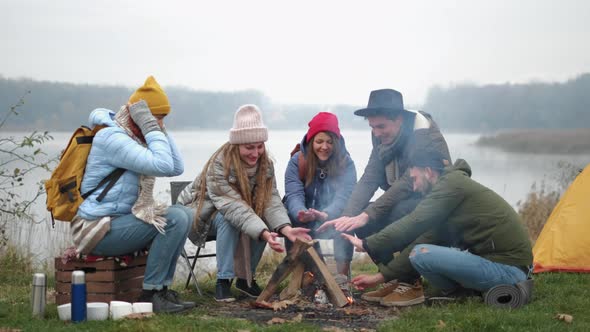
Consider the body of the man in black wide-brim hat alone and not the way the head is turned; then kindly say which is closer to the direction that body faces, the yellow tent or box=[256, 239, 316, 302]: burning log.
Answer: the burning log

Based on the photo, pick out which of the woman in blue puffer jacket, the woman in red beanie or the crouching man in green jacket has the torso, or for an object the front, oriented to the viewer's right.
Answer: the woman in blue puffer jacket

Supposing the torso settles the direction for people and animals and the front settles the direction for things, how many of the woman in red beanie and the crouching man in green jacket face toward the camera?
1

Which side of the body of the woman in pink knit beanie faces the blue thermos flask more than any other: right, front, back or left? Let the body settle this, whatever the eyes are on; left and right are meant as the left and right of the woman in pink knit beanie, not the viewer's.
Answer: right

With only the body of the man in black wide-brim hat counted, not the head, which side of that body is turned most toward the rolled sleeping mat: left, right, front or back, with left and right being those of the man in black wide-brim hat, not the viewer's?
left

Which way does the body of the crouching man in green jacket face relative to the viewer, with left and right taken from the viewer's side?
facing to the left of the viewer

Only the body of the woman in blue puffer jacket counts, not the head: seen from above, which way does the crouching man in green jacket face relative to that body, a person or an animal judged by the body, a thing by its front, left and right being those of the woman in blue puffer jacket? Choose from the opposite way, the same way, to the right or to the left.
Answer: the opposite way

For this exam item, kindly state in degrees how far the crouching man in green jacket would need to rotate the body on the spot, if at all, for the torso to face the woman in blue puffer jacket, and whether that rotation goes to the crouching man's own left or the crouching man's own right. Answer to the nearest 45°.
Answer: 0° — they already face them

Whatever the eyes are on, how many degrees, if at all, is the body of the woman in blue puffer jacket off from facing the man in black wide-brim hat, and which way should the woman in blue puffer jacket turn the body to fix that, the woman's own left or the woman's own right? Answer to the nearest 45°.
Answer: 0° — they already face them

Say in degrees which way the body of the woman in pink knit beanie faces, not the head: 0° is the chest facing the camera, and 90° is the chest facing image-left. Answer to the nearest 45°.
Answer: approximately 315°

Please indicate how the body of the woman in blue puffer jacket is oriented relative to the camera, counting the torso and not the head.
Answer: to the viewer's right
